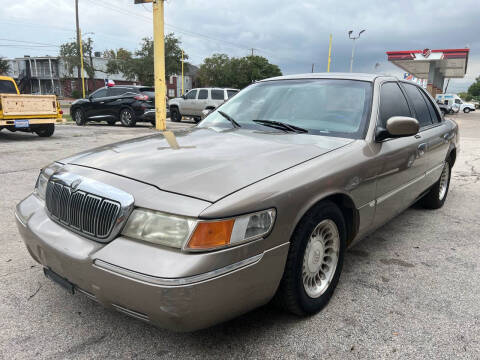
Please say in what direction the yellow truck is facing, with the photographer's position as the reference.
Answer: facing away from the viewer and to the left of the viewer

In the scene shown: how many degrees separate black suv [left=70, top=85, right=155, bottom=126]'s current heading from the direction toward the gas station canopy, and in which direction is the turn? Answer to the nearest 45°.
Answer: approximately 90° to its right

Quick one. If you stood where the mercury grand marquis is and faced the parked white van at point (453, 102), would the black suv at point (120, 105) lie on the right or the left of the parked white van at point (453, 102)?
left

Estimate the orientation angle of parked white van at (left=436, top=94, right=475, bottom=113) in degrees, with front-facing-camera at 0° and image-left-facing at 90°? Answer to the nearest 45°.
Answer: approximately 270°

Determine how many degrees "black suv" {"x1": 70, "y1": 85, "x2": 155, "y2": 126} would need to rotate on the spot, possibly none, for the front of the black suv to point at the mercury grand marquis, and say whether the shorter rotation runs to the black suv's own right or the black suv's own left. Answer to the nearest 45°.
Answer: approximately 135° to the black suv's own left

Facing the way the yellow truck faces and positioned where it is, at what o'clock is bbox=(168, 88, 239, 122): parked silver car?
The parked silver car is roughly at 3 o'clock from the yellow truck.

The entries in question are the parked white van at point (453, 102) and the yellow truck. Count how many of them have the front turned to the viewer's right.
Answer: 1

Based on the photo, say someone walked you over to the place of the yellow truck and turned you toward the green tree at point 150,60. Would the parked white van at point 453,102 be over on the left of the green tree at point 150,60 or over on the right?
right

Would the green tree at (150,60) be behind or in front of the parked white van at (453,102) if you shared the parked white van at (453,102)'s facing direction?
behind

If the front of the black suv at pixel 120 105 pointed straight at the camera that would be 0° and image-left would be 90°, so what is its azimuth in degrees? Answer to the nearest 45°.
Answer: approximately 135°

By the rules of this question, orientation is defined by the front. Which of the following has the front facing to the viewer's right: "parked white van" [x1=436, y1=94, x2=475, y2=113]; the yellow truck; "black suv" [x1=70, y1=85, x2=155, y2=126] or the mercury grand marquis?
the parked white van
